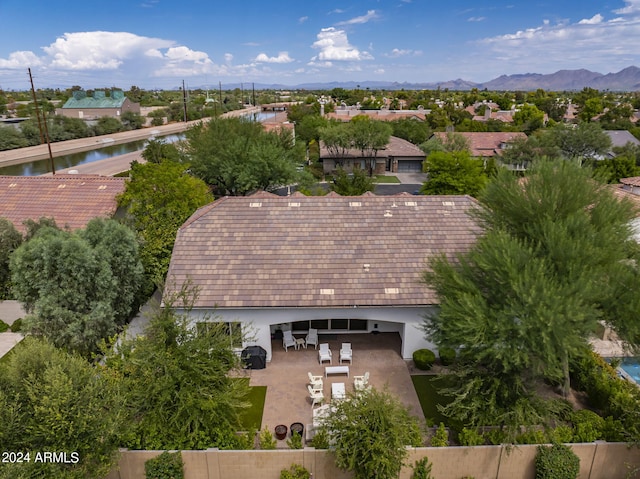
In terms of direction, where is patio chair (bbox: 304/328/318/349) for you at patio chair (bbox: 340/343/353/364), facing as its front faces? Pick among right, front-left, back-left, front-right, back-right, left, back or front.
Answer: back-right

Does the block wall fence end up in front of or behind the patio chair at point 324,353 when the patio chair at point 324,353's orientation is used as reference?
in front

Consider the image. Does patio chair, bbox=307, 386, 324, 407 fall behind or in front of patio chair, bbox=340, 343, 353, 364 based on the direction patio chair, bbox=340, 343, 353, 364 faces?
in front

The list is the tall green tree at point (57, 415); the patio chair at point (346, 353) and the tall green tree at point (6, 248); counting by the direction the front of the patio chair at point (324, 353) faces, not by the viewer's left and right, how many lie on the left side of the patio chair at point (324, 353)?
1

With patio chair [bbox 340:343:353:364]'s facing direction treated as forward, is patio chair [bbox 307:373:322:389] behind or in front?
in front

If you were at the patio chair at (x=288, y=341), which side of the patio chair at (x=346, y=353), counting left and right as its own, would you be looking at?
right

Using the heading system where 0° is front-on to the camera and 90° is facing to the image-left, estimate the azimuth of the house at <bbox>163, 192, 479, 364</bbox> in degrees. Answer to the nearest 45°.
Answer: approximately 180°

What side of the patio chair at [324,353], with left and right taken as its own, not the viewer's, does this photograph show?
front

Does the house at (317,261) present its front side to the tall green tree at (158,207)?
no

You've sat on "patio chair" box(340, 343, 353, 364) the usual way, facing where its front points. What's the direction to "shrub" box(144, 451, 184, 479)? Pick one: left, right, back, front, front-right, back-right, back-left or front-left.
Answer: front-right

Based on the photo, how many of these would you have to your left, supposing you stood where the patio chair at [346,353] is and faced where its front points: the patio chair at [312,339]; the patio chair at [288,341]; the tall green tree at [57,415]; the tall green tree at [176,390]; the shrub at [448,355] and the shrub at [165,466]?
1

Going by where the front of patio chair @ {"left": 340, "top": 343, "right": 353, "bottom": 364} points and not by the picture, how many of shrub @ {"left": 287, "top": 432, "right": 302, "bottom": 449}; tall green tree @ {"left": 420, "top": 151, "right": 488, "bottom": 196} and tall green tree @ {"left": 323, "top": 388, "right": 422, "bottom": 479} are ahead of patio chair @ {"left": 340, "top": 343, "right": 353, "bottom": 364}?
2

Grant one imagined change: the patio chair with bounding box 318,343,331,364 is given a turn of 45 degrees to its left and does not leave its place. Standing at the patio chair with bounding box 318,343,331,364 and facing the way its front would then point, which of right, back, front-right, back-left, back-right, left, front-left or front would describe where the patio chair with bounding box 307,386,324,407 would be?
front-right

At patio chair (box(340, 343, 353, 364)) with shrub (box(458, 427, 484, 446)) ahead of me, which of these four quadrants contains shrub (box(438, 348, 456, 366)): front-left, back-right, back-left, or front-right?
front-left

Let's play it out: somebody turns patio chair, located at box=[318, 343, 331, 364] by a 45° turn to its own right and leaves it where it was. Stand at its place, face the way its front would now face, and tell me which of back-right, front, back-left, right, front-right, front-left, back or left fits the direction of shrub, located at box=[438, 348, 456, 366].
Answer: back-left

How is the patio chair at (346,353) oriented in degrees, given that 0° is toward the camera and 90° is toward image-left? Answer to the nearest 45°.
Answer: approximately 0°

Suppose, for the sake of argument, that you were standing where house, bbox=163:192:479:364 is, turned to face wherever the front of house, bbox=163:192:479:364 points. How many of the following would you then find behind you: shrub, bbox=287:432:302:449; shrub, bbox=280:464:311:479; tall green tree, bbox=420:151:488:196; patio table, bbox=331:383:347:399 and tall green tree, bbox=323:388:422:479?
4

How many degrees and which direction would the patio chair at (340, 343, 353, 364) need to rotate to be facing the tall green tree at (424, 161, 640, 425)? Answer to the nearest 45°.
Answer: approximately 45° to its left

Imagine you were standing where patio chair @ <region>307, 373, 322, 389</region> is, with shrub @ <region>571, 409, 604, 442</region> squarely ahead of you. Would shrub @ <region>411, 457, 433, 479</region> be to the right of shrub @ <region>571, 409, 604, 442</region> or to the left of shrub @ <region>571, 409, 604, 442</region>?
right

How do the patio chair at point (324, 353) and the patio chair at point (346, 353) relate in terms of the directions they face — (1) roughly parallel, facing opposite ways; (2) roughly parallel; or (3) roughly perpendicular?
roughly parallel

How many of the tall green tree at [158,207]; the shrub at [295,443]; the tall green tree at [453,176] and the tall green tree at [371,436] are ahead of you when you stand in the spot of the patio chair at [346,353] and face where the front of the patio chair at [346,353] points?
2
